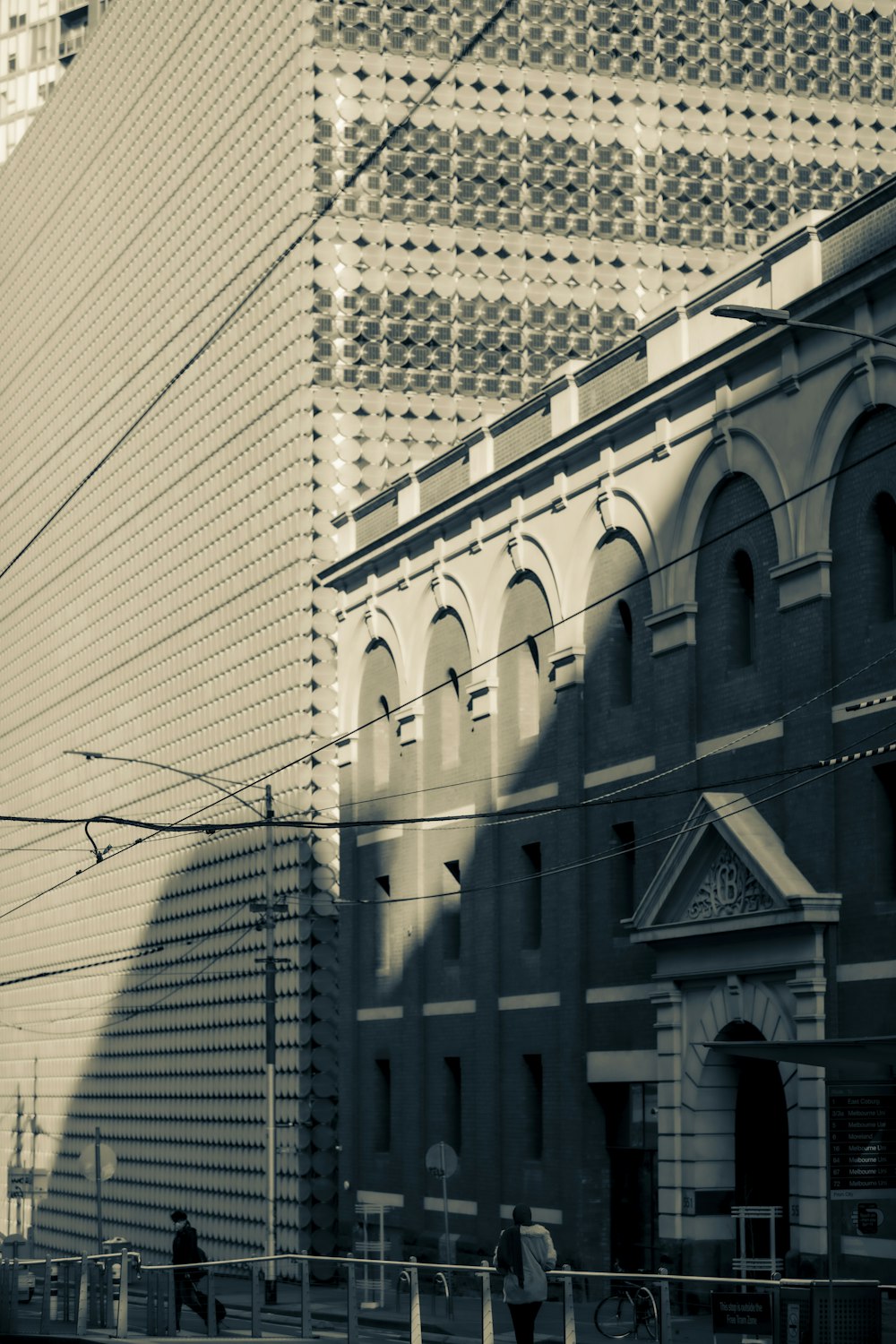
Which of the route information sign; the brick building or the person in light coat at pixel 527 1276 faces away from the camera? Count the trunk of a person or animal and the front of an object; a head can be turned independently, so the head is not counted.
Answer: the person in light coat

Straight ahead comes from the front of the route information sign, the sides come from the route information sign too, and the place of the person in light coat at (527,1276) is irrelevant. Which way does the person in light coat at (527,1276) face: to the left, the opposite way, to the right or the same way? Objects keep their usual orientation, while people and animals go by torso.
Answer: the opposite way

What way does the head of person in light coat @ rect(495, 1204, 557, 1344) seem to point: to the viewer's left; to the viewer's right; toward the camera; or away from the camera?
away from the camera

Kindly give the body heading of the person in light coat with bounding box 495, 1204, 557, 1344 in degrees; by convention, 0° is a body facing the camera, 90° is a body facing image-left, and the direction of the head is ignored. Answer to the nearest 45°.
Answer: approximately 180°

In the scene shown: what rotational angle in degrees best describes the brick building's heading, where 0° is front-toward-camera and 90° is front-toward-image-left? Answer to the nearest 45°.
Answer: approximately 45°

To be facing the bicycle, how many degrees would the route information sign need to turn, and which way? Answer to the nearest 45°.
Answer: approximately 135° to its right

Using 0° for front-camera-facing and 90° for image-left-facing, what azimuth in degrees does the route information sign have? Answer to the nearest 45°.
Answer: approximately 0°

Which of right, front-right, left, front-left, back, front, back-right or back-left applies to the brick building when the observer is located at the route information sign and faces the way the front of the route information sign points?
back

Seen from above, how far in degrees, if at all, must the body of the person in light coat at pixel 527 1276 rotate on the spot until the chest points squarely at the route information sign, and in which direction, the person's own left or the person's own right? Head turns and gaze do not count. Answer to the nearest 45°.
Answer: approximately 135° to the person's own right

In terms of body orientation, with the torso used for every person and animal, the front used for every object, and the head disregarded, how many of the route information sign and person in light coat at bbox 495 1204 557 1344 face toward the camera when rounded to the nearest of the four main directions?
1

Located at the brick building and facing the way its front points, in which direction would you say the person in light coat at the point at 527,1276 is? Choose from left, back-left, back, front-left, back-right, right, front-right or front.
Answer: front-left
